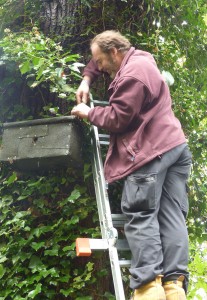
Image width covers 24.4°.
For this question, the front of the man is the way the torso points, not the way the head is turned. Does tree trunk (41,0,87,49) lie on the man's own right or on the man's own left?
on the man's own right

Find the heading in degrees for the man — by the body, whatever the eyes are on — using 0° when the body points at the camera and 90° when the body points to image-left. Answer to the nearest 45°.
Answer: approximately 90°
